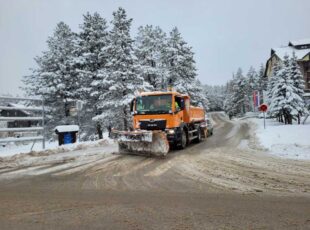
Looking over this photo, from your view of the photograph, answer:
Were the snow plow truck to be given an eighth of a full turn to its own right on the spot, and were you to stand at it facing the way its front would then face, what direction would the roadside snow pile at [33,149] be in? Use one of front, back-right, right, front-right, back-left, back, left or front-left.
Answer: front

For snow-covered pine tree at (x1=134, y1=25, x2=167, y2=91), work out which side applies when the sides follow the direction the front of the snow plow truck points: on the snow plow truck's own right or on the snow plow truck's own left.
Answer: on the snow plow truck's own right

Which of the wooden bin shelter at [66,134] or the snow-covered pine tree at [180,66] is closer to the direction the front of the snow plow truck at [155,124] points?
the wooden bin shelter

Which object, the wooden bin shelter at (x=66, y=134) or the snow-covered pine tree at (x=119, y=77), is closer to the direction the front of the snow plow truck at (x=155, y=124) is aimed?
the wooden bin shelter

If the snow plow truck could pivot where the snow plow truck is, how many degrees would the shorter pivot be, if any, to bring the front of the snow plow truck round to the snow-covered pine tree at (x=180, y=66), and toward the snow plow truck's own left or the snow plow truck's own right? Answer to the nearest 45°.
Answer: approximately 135° to the snow plow truck's own right

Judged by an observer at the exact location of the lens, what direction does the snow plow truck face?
facing the viewer and to the left of the viewer

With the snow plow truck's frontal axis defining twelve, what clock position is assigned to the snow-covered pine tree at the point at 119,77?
The snow-covered pine tree is roughly at 4 o'clock from the snow plow truck.

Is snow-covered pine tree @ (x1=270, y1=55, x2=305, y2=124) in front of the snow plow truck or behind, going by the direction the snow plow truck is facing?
behind

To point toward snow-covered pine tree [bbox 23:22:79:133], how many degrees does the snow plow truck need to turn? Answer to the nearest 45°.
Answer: approximately 90° to its right

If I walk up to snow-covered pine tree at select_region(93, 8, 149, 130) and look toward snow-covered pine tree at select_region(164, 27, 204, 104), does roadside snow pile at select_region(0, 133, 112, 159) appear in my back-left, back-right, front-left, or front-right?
back-right

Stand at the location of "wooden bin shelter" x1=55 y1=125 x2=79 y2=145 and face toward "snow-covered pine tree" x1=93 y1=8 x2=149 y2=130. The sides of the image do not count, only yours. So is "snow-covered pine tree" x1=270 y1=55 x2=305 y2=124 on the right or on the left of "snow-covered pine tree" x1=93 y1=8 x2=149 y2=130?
right

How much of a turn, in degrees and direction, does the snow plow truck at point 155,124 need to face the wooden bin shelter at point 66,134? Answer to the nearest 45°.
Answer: approximately 90° to its right

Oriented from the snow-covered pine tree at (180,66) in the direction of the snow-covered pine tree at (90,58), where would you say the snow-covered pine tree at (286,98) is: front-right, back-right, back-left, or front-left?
back-left
